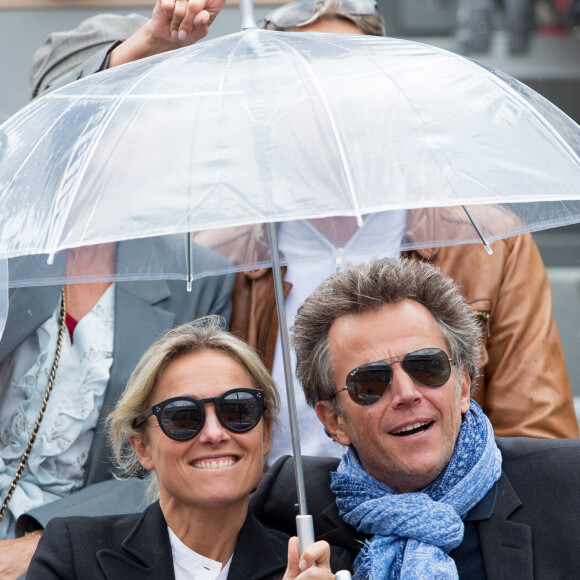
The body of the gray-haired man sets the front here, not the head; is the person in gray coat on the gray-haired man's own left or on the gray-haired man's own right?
on the gray-haired man's own right

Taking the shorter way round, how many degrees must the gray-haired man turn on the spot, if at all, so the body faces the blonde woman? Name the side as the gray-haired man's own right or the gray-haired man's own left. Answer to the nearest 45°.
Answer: approximately 90° to the gray-haired man's own right

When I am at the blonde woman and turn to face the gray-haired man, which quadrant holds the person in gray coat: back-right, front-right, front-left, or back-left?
back-left

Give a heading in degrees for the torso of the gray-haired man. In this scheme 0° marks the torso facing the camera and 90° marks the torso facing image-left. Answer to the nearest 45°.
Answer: approximately 0°
